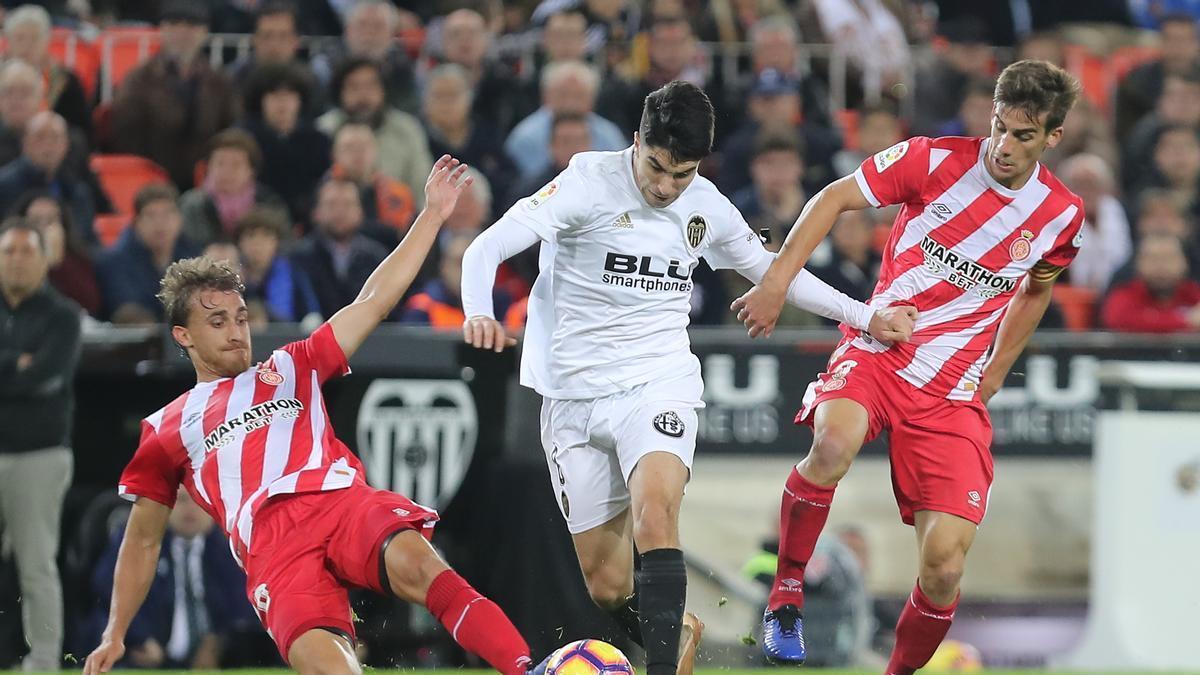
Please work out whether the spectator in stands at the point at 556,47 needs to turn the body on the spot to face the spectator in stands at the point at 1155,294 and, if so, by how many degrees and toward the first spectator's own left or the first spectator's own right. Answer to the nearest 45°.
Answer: approximately 90° to the first spectator's own left

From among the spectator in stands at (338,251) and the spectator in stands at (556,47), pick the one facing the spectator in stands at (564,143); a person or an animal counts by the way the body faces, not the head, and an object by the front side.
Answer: the spectator in stands at (556,47)

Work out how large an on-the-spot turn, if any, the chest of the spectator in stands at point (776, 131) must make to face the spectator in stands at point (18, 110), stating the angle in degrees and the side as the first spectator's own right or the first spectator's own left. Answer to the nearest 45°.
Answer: approximately 90° to the first spectator's own right
